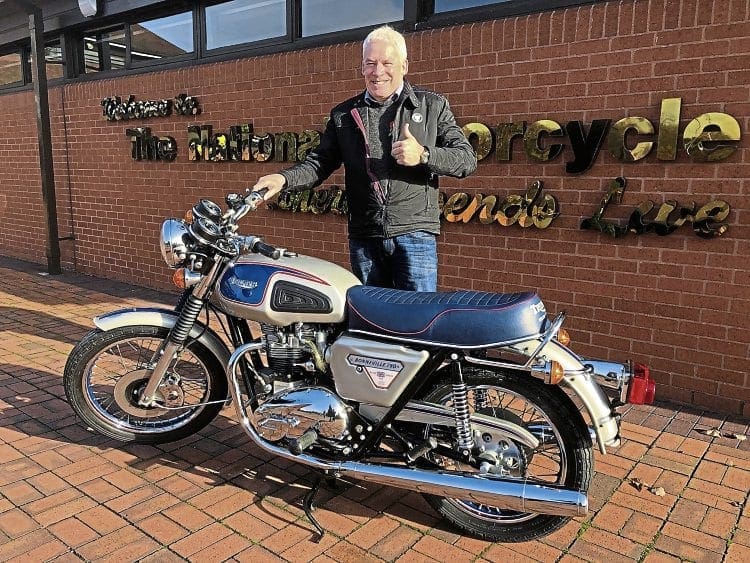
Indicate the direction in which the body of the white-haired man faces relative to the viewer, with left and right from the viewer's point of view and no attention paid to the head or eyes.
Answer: facing the viewer

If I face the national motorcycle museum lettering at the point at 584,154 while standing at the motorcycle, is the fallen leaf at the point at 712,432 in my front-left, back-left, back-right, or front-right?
front-right

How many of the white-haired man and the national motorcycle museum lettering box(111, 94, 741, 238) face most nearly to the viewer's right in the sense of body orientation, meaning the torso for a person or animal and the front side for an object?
0

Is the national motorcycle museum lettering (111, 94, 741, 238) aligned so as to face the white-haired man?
yes

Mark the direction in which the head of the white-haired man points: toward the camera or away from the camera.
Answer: toward the camera

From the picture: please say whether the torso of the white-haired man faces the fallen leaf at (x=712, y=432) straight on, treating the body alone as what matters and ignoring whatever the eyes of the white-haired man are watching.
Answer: no
